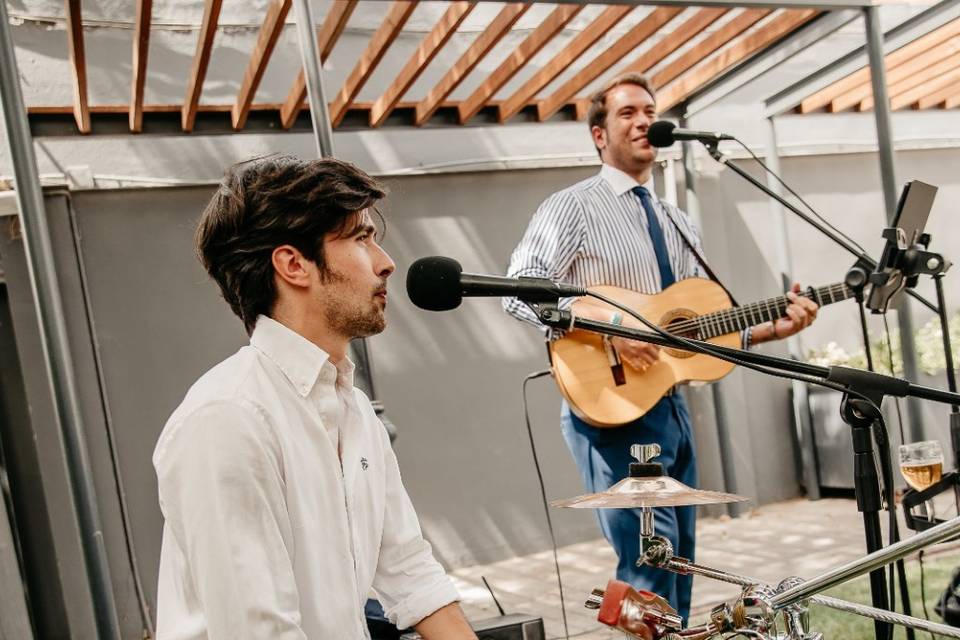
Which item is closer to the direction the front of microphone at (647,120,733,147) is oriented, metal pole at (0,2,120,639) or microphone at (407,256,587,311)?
the metal pole

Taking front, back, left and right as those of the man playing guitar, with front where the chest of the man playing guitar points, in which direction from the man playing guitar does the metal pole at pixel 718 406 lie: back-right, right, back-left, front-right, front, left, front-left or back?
back-left

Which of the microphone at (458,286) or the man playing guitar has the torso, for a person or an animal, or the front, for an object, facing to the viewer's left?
the microphone

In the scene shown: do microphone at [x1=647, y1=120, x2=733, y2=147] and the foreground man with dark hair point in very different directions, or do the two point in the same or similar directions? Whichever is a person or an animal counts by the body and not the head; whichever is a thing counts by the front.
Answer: very different directions

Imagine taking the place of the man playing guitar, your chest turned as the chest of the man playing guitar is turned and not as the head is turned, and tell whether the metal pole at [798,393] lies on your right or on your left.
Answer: on your left

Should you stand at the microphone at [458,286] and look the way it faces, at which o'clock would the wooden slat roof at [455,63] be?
The wooden slat roof is roughly at 3 o'clock from the microphone.

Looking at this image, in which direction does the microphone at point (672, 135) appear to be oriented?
to the viewer's left

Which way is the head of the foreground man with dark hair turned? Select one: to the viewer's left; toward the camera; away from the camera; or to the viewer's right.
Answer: to the viewer's right

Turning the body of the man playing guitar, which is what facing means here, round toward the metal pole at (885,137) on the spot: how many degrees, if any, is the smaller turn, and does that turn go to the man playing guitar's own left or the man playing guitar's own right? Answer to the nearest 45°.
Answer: approximately 90° to the man playing guitar's own left

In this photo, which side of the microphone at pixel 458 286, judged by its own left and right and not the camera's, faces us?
left

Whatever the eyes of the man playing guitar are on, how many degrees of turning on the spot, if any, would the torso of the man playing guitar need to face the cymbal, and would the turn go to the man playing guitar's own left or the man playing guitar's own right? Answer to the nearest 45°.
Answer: approximately 45° to the man playing guitar's own right
